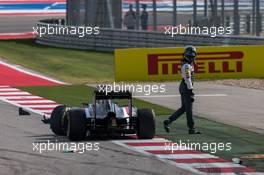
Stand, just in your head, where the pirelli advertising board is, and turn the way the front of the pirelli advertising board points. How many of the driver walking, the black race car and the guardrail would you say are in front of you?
2

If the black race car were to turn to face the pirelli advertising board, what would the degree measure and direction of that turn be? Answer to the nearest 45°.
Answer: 0° — it already faces it

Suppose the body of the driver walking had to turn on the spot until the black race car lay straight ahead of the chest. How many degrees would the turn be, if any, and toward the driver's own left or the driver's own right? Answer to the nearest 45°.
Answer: approximately 135° to the driver's own right

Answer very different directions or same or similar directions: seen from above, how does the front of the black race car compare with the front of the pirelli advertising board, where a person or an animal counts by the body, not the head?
very different directions

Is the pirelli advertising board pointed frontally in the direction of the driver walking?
yes

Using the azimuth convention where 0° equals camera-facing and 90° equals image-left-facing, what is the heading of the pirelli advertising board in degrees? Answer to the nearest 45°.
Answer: approximately 0°

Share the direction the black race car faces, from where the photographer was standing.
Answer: facing away from the viewer
